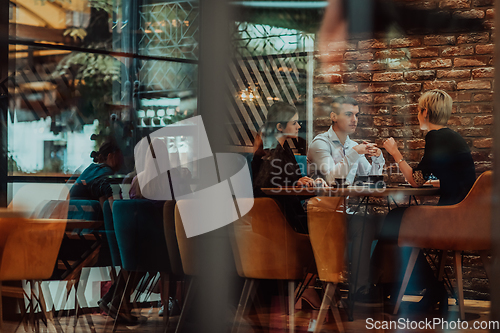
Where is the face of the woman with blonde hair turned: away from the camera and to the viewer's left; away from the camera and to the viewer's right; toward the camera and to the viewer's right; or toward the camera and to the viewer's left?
away from the camera and to the viewer's left

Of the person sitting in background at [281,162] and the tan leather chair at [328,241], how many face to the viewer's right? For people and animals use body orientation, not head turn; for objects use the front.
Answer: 1

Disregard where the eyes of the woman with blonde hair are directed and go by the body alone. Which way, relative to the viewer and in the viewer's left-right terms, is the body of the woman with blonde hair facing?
facing away from the viewer and to the left of the viewer

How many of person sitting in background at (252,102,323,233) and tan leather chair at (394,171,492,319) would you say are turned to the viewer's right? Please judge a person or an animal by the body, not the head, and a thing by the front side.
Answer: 1

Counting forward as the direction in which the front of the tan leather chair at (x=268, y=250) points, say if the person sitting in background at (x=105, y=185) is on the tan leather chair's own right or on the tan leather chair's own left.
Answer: on the tan leather chair's own left

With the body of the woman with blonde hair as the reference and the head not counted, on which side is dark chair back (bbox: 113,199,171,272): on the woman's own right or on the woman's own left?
on the woman's own left

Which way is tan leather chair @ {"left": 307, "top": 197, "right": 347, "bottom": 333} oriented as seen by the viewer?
away from the camera

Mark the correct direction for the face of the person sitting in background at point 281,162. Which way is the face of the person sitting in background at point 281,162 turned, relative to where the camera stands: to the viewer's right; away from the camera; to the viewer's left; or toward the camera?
to the viewer's right

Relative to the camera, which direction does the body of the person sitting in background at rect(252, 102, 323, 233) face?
to the viewer's right

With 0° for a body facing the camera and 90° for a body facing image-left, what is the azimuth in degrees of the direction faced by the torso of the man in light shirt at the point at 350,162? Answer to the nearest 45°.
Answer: approximately 315°
